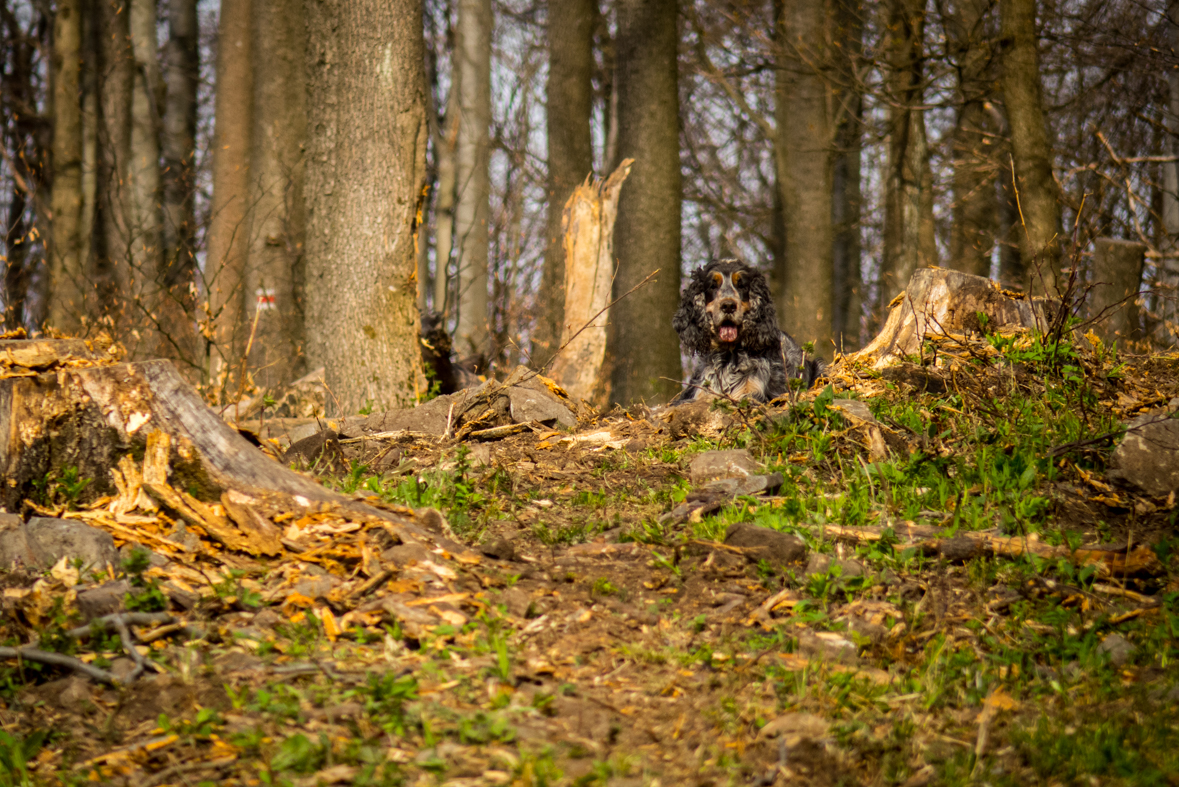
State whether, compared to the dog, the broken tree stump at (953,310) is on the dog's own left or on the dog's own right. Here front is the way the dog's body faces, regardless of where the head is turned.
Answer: on the dog's own left

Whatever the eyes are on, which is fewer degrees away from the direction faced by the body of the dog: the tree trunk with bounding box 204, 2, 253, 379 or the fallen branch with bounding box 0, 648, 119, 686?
the fallen branch

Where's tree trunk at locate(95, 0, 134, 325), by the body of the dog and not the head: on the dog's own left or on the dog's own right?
on the dog's own right

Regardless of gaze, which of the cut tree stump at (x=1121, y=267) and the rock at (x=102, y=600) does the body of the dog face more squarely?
the rock

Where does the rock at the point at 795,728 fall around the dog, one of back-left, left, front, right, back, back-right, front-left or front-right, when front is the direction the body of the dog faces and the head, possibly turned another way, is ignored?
front-left

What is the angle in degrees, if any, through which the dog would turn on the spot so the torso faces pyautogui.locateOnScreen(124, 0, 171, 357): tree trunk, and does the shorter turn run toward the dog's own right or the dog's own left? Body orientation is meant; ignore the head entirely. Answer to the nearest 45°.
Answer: approximately 90° to the dog's own right

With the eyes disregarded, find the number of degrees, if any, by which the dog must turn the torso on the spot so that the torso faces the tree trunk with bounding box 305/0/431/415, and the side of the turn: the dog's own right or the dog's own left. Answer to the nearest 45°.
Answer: approximately 45° to the dog's own right

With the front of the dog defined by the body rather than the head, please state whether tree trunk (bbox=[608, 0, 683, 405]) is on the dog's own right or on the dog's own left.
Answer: on the dog's own right

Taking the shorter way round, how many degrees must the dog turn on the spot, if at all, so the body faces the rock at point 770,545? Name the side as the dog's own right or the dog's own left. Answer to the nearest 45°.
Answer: approximately 45° to the dog's own left

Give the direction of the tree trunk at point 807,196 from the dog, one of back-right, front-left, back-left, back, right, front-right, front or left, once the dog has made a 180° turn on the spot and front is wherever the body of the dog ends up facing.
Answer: front-left

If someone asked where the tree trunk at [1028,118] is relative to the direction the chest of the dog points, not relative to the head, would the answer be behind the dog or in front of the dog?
behind

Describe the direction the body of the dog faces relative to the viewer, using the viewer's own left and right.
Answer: facing the viewer and to the left of the viewer

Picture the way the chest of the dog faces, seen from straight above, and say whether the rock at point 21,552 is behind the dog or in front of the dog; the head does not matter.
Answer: in front
